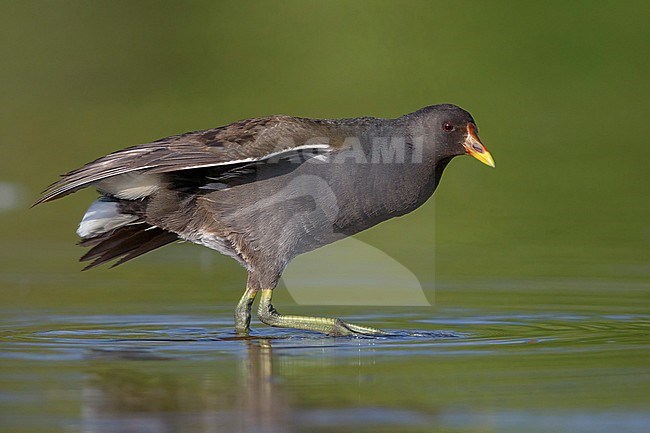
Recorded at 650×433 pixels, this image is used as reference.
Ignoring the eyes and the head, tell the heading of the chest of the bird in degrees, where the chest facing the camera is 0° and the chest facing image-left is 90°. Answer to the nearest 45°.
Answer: approximately 270°
